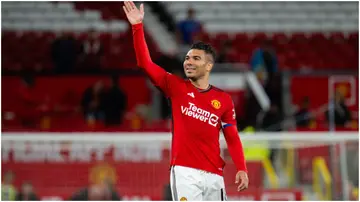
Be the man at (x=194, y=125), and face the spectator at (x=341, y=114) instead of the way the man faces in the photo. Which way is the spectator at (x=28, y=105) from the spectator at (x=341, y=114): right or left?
left

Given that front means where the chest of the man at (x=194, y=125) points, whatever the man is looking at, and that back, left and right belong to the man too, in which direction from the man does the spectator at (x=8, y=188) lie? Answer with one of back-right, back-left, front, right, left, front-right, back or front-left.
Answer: back-right

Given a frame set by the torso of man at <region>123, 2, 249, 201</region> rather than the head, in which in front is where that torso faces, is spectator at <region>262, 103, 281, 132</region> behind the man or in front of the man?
behind

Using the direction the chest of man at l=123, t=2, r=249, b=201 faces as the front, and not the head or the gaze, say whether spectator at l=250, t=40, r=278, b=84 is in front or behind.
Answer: behind

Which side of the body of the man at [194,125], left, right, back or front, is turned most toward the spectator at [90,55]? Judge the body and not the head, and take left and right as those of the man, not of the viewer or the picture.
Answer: back

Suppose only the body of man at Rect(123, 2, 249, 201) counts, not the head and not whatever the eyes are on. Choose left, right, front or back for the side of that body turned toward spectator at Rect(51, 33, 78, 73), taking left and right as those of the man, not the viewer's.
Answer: back

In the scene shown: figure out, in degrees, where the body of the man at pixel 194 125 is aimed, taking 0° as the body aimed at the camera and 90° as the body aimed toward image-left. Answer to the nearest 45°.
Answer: approximately 0°

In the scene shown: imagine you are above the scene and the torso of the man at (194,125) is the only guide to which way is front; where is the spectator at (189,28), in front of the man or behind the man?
behind
